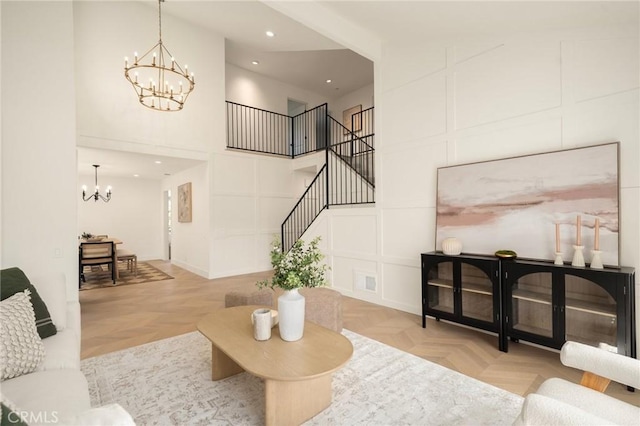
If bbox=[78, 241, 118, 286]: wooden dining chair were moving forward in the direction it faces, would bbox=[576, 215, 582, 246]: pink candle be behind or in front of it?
behind

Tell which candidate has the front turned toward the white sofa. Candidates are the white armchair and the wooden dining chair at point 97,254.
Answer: the white armchair

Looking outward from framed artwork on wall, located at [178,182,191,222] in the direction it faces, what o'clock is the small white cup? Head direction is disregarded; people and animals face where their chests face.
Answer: The small white cup is roughly at 9 o'clock from the framed artwork on wall.

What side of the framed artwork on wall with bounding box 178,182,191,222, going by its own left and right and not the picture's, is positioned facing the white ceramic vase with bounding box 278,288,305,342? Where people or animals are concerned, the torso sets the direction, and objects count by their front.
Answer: left

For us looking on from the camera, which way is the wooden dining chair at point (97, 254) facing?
facing away from the viewer

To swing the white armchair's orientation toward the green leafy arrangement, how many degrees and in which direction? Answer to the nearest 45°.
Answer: approximately 45° to its right

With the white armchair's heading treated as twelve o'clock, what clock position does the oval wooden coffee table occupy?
The oval wooden coffee table is roughly at 1 o'clock from the white armchair.

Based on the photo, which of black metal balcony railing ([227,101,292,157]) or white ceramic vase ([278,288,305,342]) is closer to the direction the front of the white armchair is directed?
the white ceramic vase

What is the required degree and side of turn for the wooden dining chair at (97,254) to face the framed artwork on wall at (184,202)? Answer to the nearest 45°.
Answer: approximately 90° to its right

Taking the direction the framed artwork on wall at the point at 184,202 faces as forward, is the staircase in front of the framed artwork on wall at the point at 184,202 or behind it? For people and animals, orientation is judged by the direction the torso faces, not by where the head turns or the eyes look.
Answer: behind

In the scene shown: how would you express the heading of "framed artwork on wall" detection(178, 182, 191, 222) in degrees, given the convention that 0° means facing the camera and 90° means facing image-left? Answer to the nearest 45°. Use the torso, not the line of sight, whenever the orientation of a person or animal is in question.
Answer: approximately 90°
